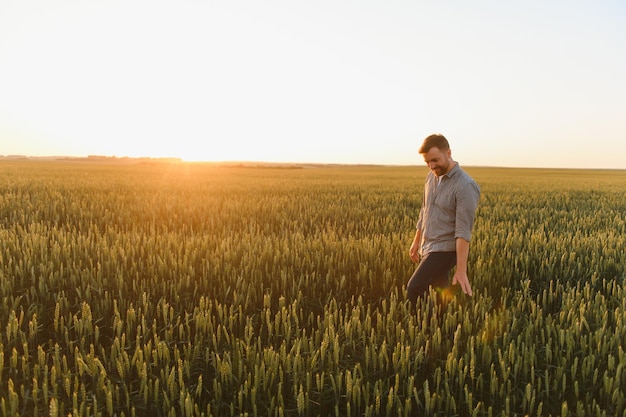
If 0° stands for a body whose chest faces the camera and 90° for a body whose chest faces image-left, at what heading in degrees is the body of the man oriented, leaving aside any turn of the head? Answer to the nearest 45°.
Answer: approximately 45°
